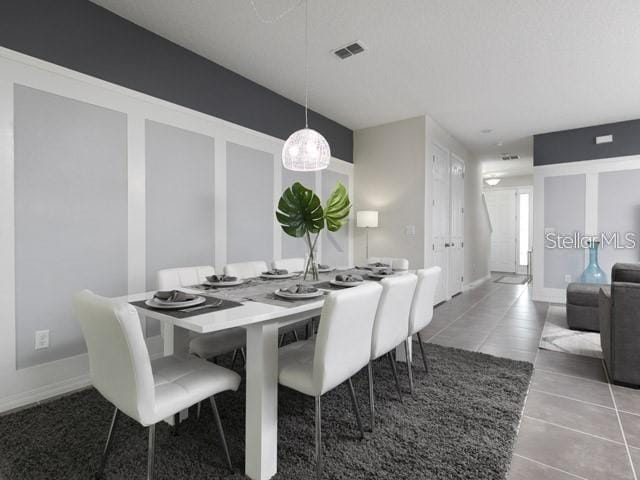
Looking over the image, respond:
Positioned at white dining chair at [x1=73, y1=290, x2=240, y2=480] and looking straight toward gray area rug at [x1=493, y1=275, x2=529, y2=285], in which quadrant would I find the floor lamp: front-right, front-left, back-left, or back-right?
front-left

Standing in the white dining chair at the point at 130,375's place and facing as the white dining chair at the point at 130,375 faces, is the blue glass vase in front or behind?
in front

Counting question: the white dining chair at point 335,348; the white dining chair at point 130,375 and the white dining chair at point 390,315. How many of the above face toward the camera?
0

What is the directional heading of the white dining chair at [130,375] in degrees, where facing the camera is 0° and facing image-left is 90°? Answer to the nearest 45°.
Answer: approximately 225°

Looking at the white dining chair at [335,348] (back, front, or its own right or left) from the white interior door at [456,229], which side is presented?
right

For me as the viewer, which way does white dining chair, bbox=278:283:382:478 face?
facing away from the viewer and to the left of the viewer

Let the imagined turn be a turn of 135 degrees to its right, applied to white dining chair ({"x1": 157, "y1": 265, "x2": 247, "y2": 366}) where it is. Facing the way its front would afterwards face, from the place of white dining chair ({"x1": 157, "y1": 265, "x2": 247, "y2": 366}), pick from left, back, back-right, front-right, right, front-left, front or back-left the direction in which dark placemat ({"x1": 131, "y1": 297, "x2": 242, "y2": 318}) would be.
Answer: left

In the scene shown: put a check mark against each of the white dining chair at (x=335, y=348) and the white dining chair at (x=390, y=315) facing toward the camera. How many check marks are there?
0

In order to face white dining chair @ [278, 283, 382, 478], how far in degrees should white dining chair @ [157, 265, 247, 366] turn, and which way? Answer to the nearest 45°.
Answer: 0° — it already faces it

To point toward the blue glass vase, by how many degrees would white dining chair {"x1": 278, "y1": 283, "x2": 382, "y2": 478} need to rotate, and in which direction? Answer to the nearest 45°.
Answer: approximately 90° to its right

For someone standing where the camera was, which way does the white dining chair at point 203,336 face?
facing the viewer and to the right of the viewer

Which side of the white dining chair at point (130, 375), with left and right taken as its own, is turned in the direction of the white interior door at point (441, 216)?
front

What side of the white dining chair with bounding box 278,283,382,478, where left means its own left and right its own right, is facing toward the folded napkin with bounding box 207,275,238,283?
front

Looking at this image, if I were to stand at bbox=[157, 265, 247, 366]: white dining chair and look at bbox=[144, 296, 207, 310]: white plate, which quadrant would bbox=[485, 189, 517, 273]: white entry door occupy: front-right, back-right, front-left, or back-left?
back-left

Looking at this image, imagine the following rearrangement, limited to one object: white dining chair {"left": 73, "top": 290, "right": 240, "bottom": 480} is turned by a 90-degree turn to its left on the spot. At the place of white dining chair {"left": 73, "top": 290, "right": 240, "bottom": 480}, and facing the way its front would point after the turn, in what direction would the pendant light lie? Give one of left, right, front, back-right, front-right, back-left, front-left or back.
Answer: right

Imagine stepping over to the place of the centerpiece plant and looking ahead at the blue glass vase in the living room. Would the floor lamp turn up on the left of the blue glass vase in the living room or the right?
left

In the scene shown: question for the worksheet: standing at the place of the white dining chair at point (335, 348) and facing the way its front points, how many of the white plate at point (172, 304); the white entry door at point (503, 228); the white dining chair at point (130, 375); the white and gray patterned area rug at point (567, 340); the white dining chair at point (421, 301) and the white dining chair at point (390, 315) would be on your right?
4

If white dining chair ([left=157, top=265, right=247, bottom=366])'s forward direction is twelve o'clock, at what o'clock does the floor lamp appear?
The floor lamp is roughly at 9 o'clock from the white dining chair.
